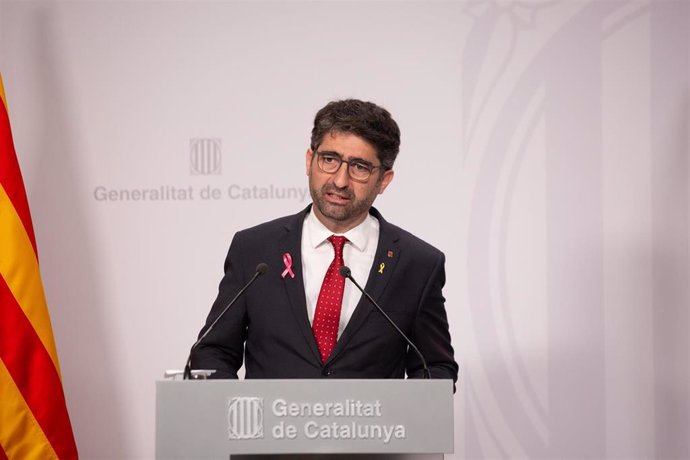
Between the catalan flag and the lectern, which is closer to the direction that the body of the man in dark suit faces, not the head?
the lectern

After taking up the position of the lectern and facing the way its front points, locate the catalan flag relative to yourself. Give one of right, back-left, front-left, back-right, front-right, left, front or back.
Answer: back-right

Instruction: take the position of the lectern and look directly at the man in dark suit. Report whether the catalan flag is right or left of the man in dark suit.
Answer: left

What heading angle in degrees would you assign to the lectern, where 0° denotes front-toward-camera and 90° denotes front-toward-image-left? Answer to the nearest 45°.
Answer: approximately 0°

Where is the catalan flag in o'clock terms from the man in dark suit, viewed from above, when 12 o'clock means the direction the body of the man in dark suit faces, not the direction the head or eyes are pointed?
The catalan flag is roughly at 4 o'clock from the man in dark suit.

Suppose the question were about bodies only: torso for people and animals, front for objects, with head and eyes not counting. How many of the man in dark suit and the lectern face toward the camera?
2

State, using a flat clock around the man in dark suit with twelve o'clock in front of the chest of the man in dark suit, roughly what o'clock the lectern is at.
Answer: The lectern is roughly at 12 o'clock from the man in dark suit.

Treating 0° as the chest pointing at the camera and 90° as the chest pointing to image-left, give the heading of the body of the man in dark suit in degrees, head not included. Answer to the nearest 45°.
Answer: approximately 0°
